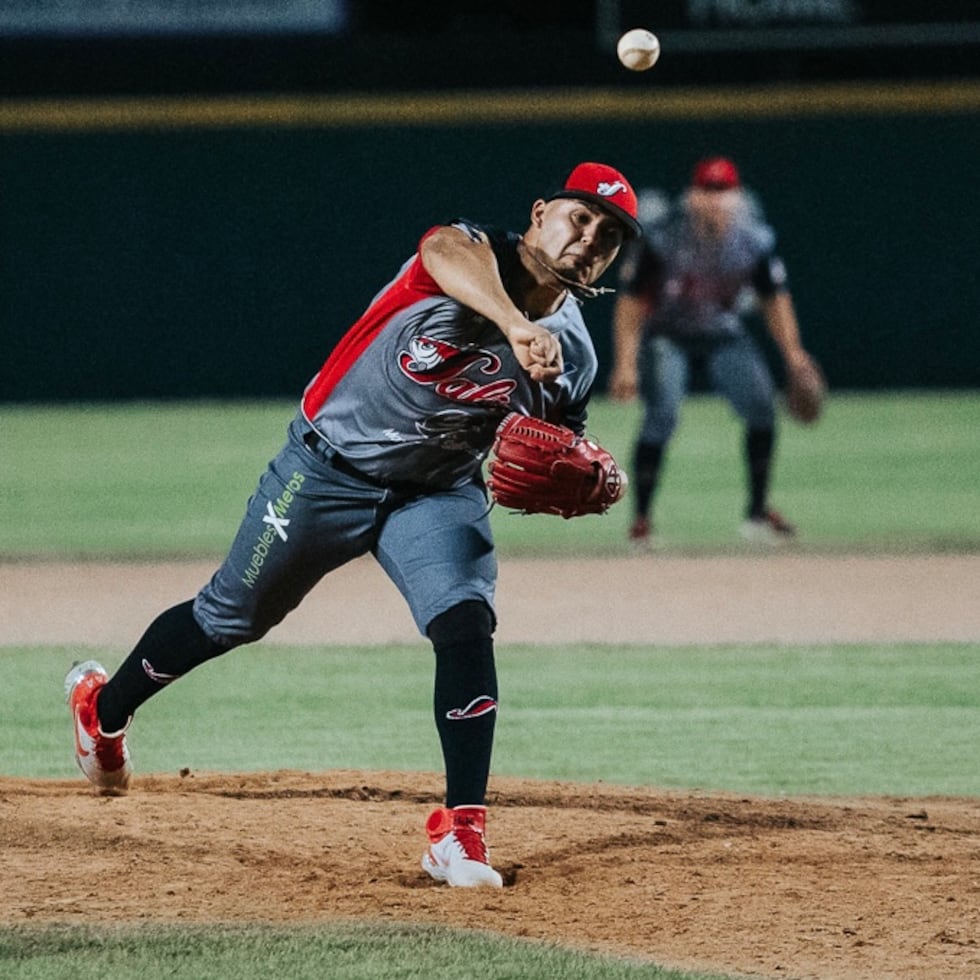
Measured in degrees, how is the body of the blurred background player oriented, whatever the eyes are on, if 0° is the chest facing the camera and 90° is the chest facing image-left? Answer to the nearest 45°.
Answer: approximately 0°

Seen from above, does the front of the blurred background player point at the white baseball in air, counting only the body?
yes
